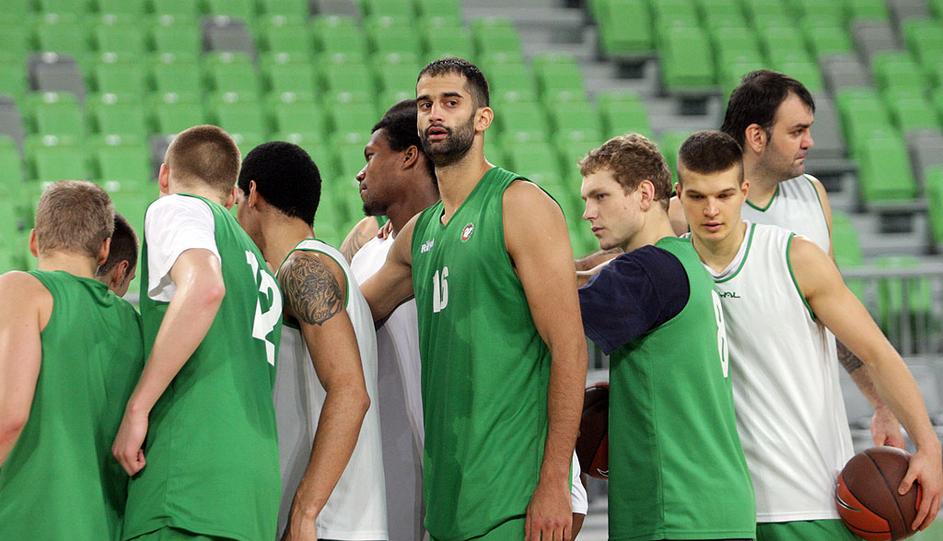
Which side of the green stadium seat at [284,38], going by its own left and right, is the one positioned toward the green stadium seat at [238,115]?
front

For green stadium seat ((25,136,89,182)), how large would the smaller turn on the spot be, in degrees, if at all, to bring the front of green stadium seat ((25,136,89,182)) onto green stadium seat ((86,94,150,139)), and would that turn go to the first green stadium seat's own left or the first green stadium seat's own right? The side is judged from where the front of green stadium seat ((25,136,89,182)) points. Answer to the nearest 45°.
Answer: approximately 135° to the first green stadium seat's own left

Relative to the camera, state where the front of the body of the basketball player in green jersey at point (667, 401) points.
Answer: to the viewer's left

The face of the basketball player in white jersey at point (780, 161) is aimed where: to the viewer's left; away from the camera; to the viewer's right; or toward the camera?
to the viewer's right

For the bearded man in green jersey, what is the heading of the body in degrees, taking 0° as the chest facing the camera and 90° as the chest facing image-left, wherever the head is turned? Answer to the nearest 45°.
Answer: approximately 45°

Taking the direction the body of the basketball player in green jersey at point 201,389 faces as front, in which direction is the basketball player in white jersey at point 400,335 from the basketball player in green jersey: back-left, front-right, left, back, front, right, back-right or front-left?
right

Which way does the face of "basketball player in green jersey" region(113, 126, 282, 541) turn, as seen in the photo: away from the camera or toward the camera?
away from the camera

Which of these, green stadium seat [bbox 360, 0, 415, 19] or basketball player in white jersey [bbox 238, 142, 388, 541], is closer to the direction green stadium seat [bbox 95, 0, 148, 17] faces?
the basketball player in white jersey

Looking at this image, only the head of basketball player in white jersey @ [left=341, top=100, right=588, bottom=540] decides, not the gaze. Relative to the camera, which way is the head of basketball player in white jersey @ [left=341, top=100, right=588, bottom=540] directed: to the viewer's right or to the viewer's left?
to the viewer's left

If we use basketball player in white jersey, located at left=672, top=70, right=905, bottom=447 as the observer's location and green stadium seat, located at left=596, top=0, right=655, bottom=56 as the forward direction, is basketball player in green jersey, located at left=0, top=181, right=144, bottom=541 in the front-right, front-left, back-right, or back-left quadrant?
back-left
